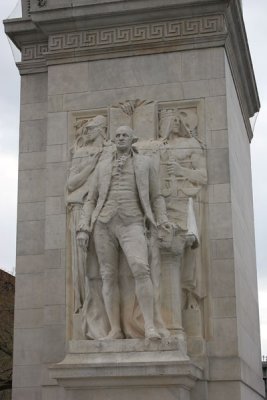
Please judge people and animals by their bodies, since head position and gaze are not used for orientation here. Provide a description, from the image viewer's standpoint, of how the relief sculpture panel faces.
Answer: facing the viewer
